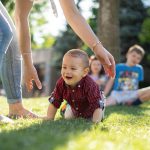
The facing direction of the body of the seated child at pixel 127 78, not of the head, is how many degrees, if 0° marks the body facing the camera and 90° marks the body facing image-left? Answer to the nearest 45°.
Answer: approximately 0°
